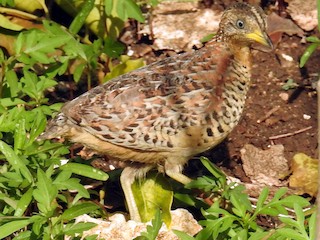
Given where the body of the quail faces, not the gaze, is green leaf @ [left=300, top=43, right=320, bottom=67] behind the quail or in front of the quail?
in front

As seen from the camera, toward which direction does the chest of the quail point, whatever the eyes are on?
to the viewer's right

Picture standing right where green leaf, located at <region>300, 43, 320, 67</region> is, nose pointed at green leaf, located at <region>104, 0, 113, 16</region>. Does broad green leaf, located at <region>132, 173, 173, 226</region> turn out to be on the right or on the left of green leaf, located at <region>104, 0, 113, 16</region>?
left

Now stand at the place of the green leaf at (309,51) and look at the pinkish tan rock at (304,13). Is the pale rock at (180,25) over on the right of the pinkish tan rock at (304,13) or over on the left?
left

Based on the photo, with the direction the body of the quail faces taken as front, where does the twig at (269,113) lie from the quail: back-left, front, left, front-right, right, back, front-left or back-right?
front-left

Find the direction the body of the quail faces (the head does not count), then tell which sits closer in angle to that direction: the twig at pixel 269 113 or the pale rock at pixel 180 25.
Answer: the twig

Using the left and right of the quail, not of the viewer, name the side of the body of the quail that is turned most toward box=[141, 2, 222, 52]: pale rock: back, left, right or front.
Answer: left

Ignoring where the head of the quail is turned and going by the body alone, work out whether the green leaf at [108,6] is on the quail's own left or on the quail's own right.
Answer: on the quail's own left
